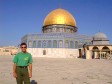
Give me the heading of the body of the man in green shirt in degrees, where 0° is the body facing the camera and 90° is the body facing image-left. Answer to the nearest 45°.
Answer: approximately 0°

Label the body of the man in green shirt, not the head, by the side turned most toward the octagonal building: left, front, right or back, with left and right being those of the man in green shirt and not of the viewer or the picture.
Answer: back

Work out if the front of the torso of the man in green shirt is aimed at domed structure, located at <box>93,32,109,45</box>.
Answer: no
